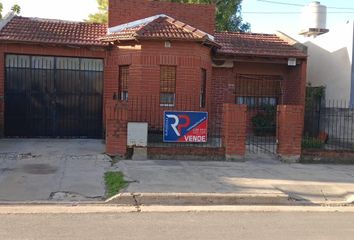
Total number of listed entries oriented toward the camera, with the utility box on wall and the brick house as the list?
2

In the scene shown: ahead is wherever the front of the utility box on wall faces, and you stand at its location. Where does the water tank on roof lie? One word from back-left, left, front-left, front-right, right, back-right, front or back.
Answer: back-left

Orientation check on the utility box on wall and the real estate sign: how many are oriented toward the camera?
2

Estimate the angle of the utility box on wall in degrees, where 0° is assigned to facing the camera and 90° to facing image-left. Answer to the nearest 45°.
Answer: approximately 0°
